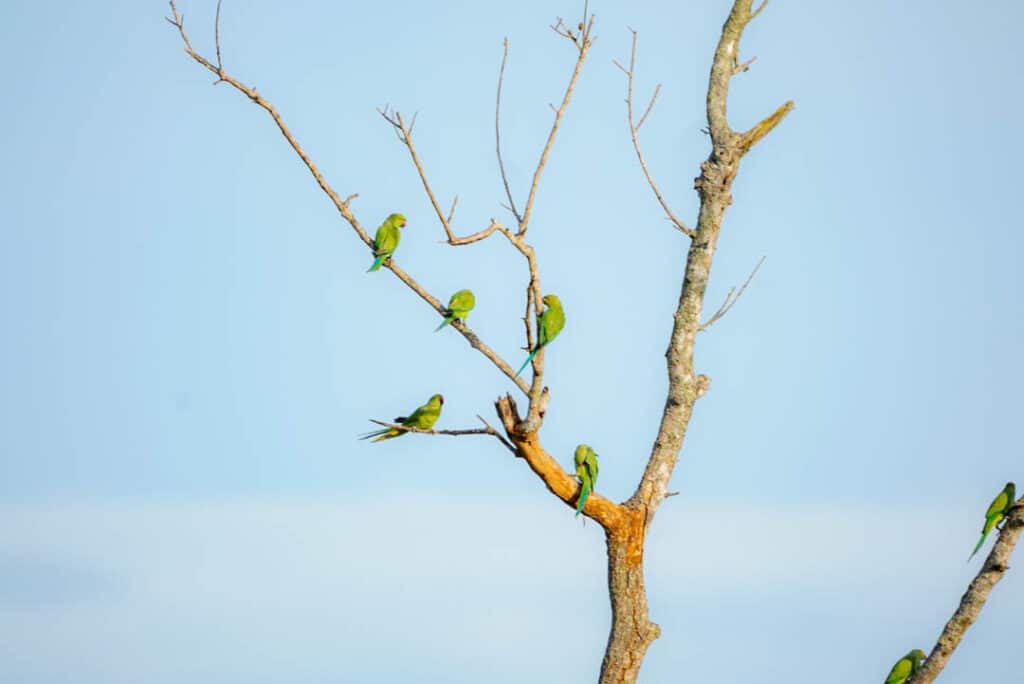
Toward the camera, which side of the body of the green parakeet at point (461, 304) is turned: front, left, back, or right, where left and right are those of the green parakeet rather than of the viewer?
right

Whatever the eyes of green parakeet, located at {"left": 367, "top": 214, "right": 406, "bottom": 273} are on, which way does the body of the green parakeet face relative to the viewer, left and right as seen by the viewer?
facing to the right of the viewer

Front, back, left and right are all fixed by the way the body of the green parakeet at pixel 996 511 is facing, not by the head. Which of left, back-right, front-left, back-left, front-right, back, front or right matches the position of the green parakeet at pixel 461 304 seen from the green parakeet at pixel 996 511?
back-right

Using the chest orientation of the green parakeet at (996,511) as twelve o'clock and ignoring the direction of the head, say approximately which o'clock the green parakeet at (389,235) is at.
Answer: the green parakeet at (389,235) is roughly at 5 o'clock from the green parakeet at (996,511).

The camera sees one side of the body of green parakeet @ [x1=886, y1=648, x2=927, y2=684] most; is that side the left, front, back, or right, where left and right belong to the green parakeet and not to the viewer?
right

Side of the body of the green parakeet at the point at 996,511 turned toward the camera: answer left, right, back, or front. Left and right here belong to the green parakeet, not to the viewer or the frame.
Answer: right

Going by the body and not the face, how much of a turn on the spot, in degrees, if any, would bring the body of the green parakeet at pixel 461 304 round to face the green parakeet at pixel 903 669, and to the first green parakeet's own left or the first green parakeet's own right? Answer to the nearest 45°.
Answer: approximately 45° to the first green parakeet's own left

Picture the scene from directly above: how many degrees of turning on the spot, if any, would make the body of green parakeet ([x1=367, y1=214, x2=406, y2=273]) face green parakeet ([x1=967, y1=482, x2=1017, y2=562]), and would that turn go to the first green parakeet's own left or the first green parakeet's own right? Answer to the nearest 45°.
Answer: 0° — it already faces it
